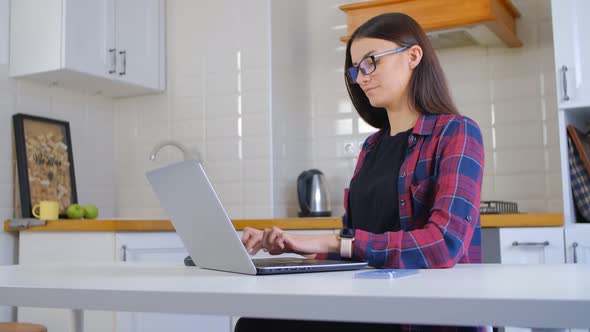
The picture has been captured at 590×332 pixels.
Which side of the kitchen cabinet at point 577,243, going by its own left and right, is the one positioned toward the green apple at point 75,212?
right

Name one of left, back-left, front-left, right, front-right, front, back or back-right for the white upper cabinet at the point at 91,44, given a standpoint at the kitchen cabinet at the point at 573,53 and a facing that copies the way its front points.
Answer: right

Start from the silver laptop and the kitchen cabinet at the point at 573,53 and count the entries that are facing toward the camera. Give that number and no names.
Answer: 1

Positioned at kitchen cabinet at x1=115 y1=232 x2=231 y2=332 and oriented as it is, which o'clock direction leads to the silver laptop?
The silver laptop is roughly at 12 o'clock from the kitchen cabinet.

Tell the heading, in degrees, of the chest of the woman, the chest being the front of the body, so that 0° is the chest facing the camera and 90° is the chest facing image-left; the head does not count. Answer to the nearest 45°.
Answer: approximately 45°

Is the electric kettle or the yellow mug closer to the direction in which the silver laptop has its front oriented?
the electric kettle

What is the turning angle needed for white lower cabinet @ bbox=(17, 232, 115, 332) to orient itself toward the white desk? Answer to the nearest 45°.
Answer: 0° — it already faces it

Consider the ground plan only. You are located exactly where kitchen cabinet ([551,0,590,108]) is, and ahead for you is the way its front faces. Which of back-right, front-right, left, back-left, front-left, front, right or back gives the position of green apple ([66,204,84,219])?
right
